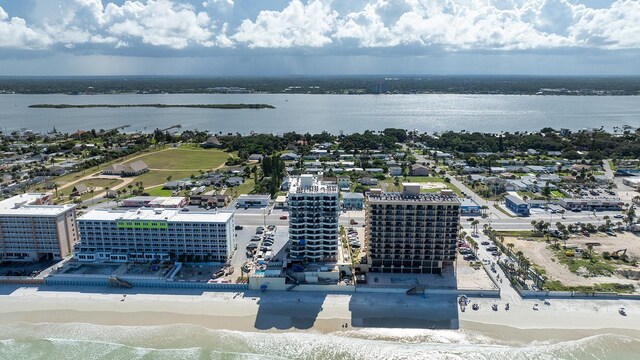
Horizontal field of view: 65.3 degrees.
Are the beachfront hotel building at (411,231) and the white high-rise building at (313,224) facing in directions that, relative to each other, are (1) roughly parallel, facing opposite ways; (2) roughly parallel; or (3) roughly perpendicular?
roughly parallel

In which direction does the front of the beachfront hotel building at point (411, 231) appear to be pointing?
toward the camera

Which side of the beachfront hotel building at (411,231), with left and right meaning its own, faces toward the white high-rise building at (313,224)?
right

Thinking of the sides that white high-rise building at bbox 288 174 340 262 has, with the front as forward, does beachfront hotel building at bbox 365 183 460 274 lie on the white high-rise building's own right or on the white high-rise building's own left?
on the white high-rise building's own left

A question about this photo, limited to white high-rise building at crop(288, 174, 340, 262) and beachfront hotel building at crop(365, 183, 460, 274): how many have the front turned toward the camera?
2
